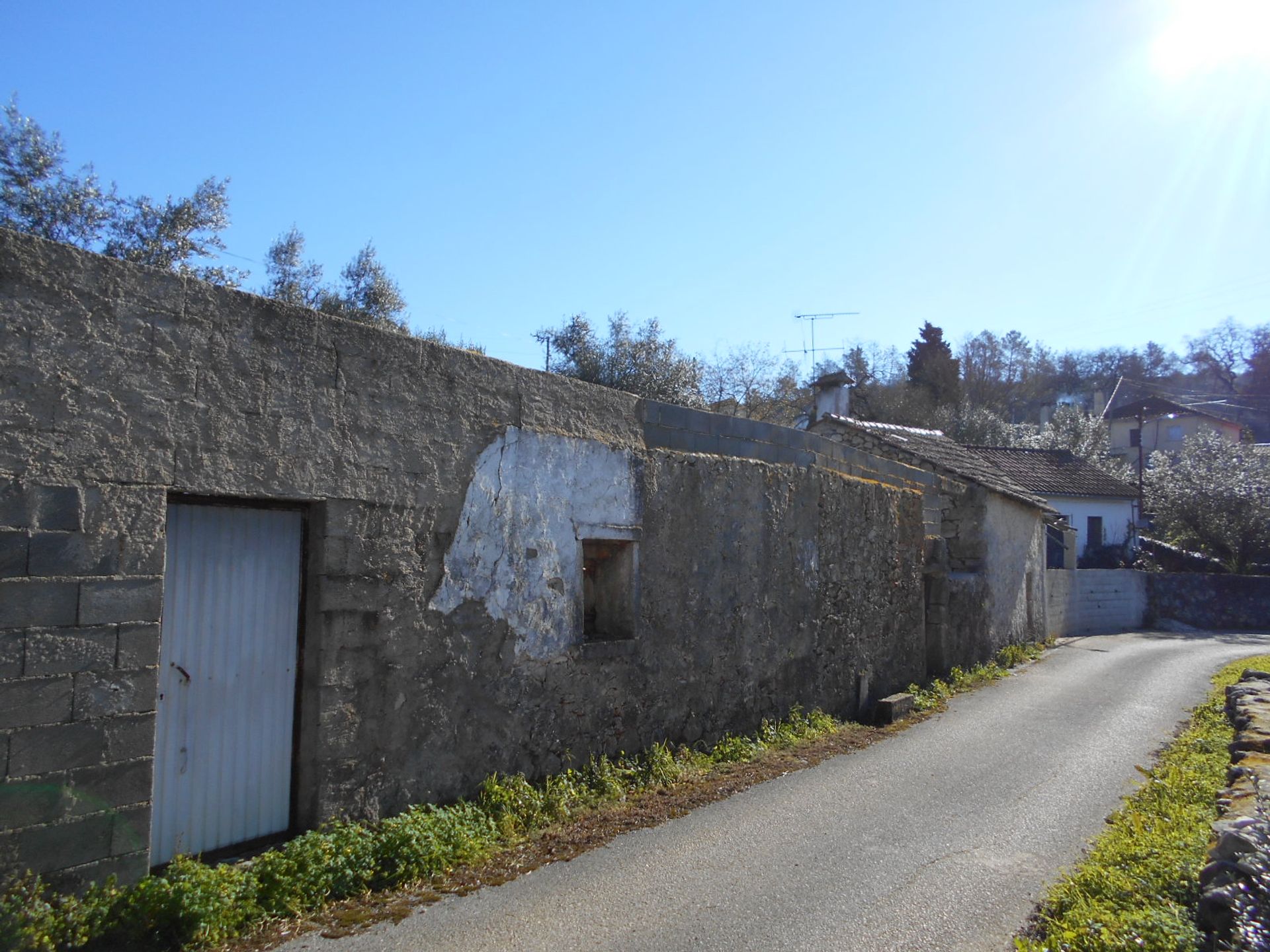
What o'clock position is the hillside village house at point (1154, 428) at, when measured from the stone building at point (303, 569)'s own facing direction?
The hillside village house is roughly at 9 o'clock from the stone building.

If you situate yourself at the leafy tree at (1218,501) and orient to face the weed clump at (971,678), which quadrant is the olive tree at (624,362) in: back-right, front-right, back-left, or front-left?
front-right

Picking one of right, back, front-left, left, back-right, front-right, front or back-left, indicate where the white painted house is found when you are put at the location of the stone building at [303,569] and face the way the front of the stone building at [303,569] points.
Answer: left

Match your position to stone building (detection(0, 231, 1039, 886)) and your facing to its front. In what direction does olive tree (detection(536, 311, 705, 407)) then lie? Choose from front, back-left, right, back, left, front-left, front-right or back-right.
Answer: back-left

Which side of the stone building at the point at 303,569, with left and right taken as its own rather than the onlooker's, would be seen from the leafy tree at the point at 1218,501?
left

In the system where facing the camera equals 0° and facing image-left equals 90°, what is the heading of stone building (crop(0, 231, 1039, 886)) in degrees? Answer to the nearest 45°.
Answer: approximately 315°
